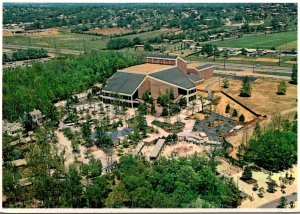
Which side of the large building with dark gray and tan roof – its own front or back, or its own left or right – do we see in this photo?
front

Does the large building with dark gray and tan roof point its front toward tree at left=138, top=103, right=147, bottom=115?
yes

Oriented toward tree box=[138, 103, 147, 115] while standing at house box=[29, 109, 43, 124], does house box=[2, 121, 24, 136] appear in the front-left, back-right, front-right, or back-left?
back-right

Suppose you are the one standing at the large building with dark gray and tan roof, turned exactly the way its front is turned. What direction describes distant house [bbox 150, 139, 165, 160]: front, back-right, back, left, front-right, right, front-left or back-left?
front

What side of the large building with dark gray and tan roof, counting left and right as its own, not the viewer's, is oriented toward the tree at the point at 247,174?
front

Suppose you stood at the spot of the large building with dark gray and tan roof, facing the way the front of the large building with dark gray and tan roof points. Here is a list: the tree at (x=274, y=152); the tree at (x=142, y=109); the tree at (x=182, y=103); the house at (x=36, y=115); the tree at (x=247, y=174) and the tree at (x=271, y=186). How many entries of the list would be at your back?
0

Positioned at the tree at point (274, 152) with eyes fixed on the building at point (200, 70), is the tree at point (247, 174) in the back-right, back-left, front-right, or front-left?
back-left

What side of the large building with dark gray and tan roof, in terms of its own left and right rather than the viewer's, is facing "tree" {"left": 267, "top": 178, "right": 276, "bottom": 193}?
front

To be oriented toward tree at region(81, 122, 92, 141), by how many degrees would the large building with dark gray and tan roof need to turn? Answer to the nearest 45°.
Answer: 0° — it already faces it
